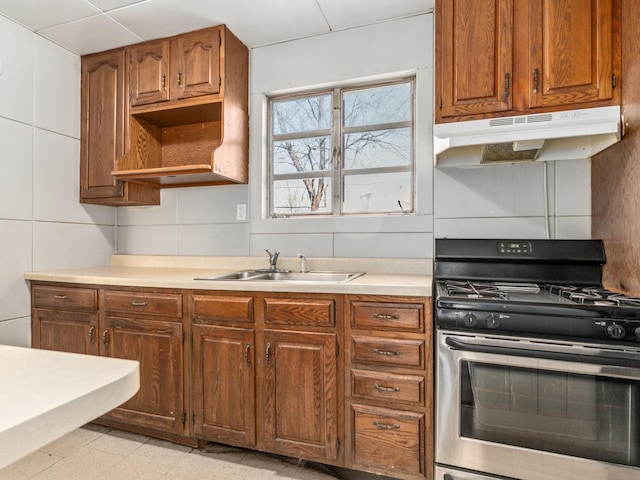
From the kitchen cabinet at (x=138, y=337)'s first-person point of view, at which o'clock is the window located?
The window is roughly at 8 o'clock from the kitchen cabinet.

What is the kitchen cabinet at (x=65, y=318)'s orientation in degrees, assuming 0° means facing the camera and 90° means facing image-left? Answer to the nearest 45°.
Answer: approximately 45°

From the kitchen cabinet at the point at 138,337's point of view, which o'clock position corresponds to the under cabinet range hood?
The under cabinet range hood is roughly at 9 o'clock from the kitchen cabinet.

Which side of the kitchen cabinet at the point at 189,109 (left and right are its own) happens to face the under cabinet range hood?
left

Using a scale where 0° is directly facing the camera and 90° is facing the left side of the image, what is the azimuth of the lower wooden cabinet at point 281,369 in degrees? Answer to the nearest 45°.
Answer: approximately 45°

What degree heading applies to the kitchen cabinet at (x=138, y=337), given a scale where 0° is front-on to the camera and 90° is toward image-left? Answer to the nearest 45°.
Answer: approximately 45°
